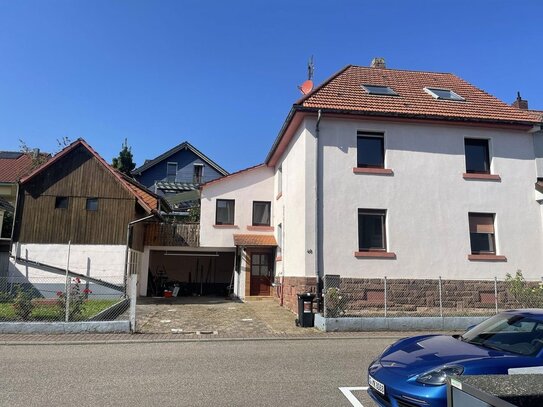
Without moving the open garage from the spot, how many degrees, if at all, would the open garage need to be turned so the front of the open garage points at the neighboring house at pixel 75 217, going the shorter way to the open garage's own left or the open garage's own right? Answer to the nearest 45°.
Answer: approximately 45° to the open garage's own right

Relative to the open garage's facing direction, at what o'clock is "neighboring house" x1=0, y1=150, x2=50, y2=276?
The neighboring house is roughly at 4 o'clock from the open garage.

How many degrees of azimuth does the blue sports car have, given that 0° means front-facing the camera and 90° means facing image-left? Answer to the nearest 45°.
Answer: approximately 45°

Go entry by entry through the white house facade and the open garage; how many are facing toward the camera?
2

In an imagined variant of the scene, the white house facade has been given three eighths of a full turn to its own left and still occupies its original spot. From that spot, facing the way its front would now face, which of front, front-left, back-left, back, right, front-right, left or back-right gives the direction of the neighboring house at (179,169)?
left

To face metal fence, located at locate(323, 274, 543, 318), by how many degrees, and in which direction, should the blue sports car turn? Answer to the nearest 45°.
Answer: approximately 135° to its right

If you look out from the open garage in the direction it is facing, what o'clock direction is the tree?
The tree is roughly at 5 o'clock from the open garage.

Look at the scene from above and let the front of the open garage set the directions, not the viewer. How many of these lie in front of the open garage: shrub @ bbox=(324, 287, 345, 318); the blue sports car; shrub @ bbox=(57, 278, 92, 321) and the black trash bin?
4

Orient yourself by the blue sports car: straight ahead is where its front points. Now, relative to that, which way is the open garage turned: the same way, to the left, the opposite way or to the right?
to the left

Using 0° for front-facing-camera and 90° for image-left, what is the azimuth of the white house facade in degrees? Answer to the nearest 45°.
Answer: approximately 0°
